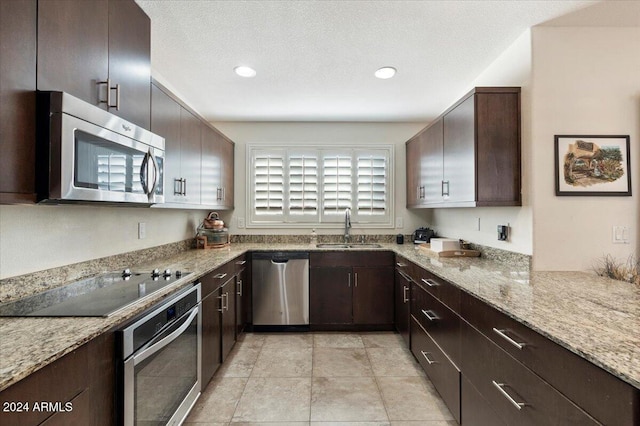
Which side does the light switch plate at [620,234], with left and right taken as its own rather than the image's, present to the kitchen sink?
right

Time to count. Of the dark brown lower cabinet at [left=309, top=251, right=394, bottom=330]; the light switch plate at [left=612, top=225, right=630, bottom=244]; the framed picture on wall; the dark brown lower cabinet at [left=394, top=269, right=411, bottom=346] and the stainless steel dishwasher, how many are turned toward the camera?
4

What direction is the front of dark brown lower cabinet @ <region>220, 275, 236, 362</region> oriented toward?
to the viewer's right

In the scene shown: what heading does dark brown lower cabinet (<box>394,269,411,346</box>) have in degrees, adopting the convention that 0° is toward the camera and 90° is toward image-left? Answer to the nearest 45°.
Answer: approximately 90°

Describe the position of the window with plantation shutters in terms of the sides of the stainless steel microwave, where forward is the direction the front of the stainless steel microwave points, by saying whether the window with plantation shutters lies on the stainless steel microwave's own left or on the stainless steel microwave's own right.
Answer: on the stainless steel microwave's own left

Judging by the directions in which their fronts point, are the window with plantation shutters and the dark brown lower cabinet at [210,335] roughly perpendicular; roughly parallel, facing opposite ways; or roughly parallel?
roughly perpendicular

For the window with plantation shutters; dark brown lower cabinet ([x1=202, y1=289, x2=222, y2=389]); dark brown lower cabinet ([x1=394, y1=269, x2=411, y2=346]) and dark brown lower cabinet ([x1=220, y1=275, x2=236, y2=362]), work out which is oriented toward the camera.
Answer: the window with plantation shutters

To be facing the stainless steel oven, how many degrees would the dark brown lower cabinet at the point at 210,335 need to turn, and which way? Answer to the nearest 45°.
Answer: approximately 90° to its right
